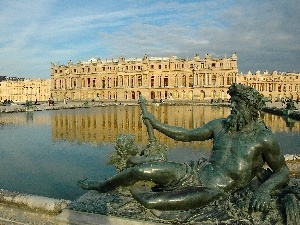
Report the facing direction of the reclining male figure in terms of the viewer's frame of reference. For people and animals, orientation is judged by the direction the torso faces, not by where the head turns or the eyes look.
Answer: facing the viewer and to the left of the viewer
